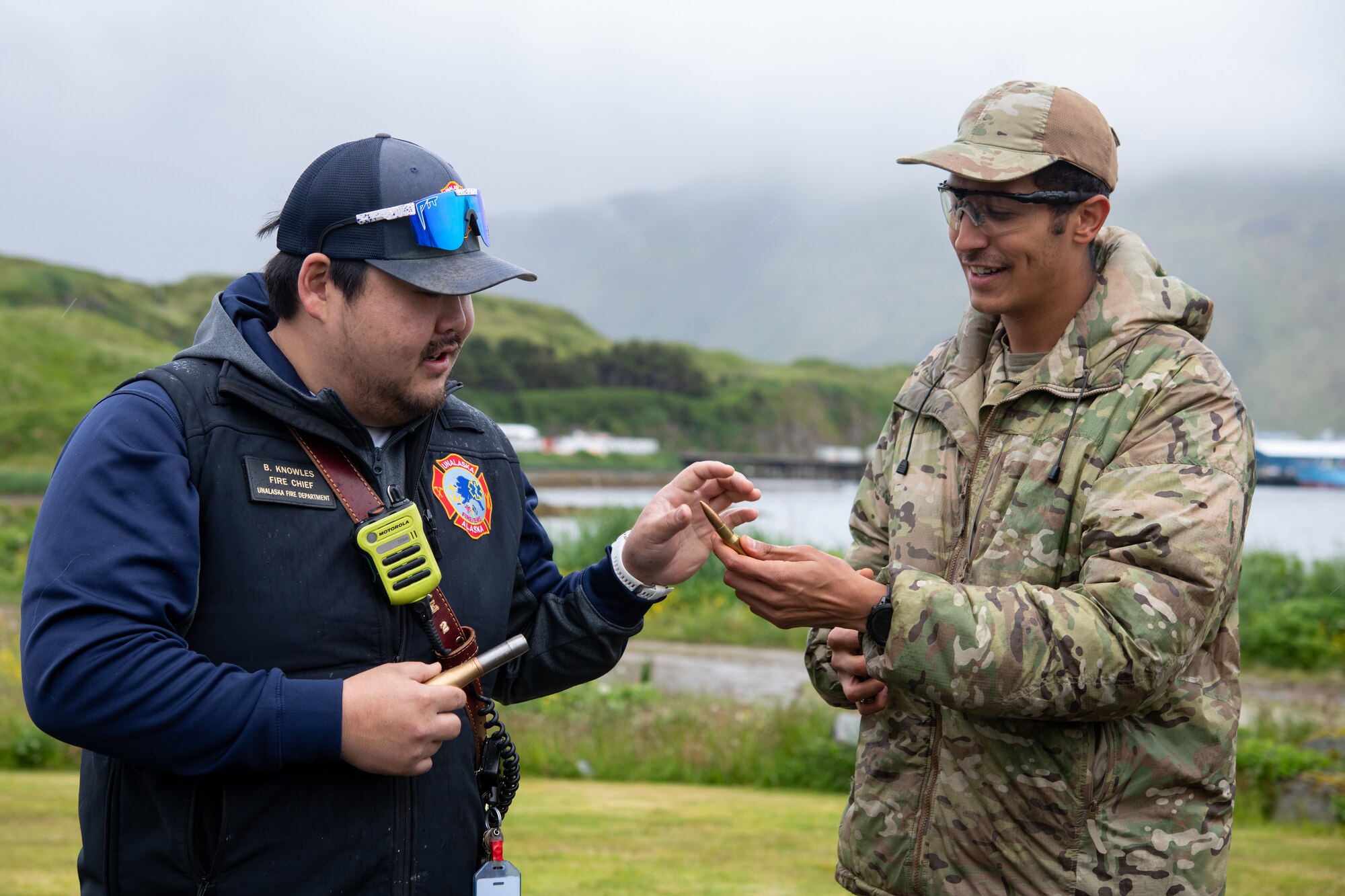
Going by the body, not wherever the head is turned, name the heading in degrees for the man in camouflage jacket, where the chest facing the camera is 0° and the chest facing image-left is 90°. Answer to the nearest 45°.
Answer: approximately 45°

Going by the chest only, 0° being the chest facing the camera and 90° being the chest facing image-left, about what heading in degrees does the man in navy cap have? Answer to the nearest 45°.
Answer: approximately 315°

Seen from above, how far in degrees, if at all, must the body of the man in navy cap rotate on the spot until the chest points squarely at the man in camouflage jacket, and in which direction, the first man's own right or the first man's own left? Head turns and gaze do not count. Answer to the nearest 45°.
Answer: approximately 45° to the first man's own left
